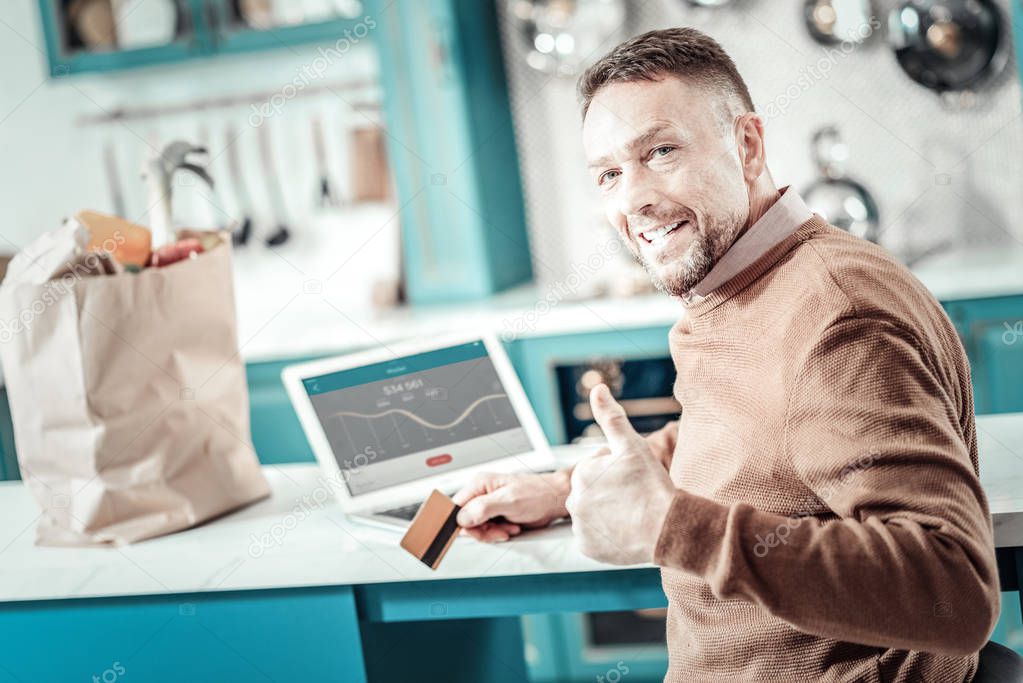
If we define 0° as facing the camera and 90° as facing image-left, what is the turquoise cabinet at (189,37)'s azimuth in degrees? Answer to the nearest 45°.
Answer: approximately 0°

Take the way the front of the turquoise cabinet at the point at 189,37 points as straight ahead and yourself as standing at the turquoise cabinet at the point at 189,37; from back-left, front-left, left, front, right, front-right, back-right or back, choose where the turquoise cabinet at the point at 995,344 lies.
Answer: front-left

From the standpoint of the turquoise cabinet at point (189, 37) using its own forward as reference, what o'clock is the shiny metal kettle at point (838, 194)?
The shiny metal kettle is roughly at 10 o'clock from the turquoise cabinet.

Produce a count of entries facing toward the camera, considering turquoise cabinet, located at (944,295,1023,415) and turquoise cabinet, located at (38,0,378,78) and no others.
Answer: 2

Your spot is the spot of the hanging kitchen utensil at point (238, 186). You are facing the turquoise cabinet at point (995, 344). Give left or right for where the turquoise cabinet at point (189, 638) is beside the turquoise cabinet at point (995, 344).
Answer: right
